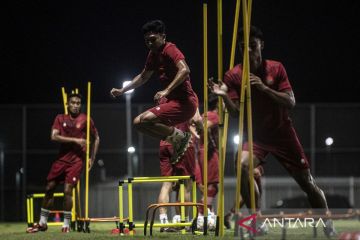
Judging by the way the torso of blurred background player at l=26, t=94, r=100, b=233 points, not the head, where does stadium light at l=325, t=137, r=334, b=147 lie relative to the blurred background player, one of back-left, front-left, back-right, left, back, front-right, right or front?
back-left

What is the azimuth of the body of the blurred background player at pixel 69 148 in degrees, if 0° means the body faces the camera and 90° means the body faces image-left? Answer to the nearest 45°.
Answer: approximately 0°
